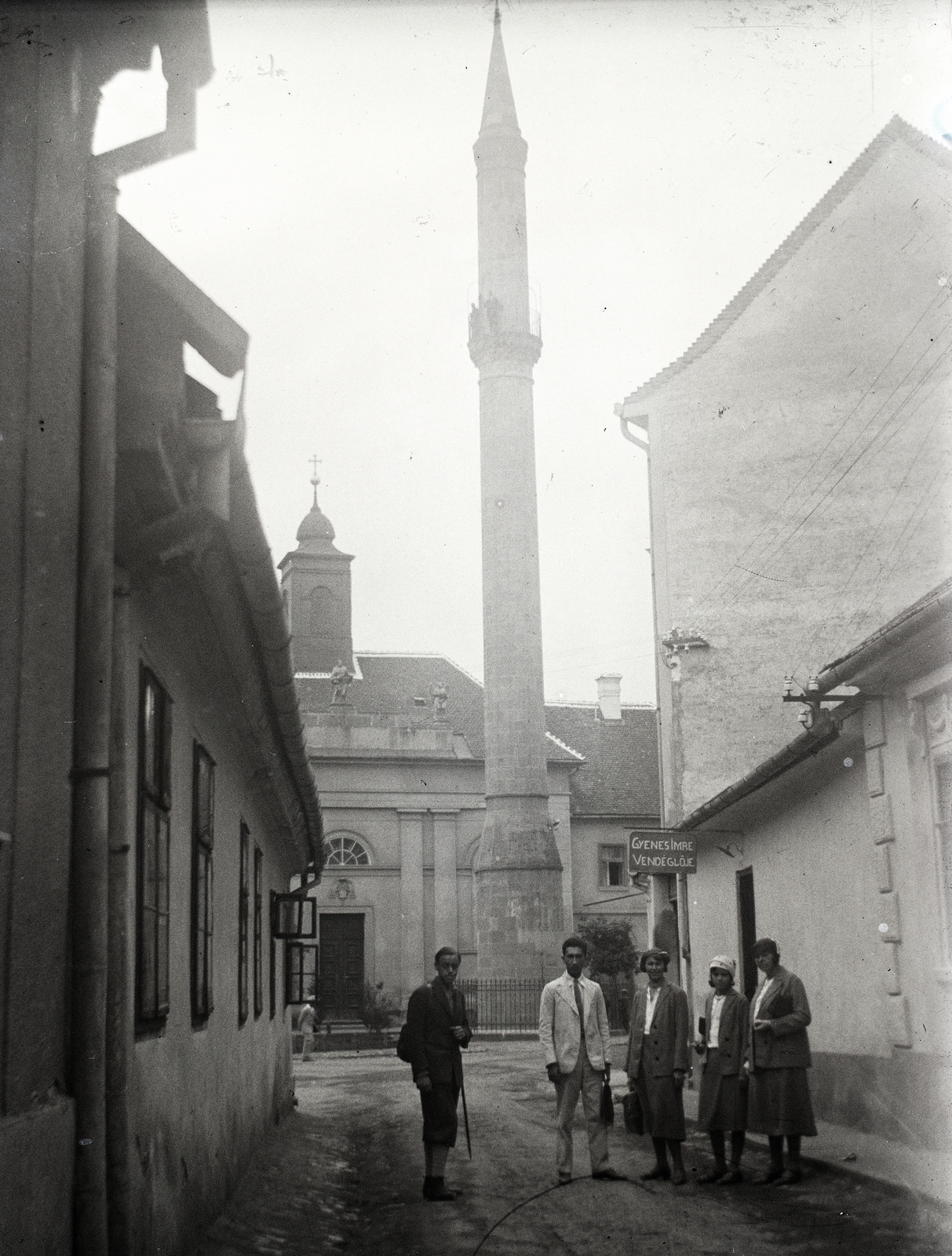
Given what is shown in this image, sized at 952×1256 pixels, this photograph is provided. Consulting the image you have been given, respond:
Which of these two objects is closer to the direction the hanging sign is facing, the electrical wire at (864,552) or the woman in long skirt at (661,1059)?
the woman in long skirt

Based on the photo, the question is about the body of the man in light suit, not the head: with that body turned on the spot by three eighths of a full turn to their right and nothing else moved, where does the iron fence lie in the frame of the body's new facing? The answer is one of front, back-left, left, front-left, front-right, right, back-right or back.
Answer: front-right

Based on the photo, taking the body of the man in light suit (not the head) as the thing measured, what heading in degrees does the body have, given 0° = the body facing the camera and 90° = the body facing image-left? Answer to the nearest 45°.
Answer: approximately 0°

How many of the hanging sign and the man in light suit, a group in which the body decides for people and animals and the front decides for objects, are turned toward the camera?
2

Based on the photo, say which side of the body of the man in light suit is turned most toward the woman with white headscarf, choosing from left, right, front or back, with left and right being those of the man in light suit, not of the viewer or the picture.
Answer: left

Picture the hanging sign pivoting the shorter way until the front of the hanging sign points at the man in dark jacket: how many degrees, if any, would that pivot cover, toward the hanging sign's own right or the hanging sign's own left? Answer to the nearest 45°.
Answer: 0° — it already faces them

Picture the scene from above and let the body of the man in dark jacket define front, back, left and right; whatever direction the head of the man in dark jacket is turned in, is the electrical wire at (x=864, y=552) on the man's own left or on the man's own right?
on the man's own left

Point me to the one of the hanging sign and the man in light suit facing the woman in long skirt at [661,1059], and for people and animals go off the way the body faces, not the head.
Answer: the hanging sign
